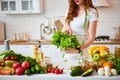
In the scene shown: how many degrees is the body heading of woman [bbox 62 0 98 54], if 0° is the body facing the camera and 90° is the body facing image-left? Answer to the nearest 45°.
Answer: approximately 45°

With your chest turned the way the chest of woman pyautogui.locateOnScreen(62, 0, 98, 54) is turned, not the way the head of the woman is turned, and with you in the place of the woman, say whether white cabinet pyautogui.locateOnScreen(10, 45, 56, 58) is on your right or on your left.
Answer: on your right

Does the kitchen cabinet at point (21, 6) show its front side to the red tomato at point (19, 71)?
yes

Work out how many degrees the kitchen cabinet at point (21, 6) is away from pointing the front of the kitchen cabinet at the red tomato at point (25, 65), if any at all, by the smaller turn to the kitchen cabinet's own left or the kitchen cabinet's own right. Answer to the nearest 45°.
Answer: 0° — it already faces it

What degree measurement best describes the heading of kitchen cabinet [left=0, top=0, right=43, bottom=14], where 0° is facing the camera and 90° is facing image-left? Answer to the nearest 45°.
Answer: approximately 0°

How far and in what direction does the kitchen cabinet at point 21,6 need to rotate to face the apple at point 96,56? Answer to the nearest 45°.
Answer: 0° — it already faces it
